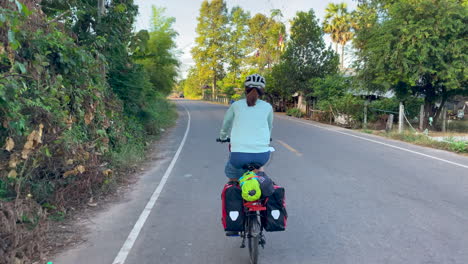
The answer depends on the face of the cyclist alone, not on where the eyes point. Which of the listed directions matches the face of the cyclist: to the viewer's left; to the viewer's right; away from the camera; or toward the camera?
away from the camera

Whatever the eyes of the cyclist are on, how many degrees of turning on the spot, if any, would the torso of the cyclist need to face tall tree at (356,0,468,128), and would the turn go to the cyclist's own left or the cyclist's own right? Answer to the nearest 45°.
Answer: approximately 45° to the cyclist's own right

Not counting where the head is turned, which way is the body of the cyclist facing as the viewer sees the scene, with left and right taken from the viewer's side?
facing away from the viewer

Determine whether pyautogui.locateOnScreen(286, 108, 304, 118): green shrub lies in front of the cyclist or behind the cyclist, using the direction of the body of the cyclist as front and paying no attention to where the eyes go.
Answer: in front

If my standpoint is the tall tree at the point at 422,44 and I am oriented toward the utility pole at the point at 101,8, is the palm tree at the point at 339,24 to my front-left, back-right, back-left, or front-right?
back-right
